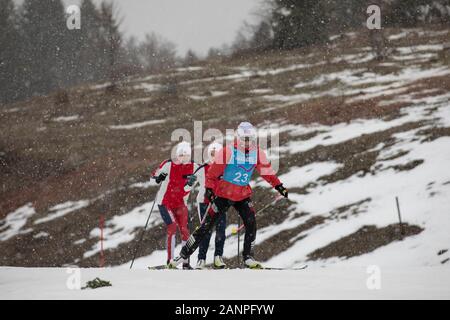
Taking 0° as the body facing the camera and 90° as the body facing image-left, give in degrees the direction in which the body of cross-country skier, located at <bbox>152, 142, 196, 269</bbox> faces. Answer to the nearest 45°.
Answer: approximately 315°

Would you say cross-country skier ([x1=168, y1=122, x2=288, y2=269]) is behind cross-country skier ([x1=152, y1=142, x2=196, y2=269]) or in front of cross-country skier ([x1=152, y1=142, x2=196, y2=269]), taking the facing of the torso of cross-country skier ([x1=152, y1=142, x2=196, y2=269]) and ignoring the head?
in front
